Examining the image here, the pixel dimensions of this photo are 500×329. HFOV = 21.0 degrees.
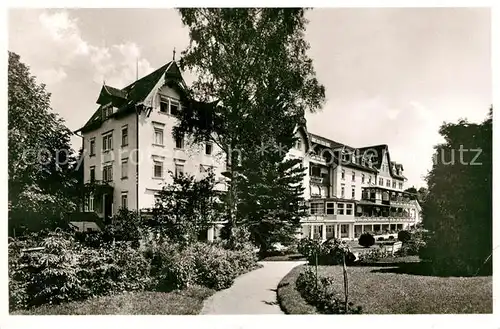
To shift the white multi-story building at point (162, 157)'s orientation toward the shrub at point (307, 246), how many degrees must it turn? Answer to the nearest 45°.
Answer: approximately 45° to its left

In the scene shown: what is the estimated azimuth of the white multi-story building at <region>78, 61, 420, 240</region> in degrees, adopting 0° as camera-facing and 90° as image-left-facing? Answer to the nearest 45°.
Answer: approximately 315°
